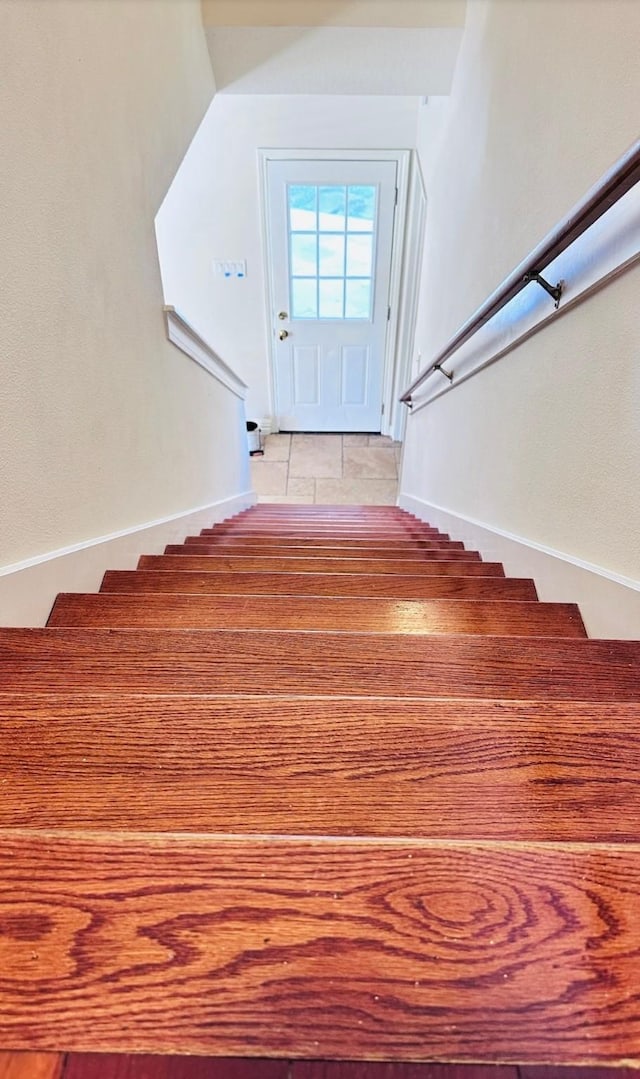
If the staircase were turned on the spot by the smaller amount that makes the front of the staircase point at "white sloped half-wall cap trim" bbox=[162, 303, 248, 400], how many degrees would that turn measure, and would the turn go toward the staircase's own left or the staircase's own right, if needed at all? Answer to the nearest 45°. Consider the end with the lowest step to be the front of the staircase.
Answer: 0° — it already faces it

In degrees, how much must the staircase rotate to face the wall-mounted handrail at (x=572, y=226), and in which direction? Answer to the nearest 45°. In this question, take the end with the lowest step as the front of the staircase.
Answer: approximately 45° to its right

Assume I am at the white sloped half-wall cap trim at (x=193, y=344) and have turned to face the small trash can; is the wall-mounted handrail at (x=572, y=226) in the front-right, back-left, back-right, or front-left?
back-right

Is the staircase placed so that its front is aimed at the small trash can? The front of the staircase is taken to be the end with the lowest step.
yes

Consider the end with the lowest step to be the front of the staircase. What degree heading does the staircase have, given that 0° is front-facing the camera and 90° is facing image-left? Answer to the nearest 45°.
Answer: approximately 180°

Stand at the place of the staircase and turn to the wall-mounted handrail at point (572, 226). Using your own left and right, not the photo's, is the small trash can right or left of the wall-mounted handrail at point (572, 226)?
left
